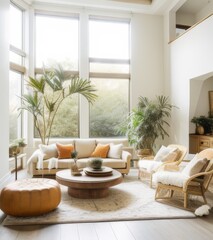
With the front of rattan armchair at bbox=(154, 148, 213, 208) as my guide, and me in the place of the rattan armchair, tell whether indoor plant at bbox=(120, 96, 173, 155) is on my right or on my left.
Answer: on my right

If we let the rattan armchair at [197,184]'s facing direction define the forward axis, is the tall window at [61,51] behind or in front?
in front

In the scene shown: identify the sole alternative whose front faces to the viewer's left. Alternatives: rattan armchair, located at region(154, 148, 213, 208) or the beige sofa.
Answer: the rattan armchair

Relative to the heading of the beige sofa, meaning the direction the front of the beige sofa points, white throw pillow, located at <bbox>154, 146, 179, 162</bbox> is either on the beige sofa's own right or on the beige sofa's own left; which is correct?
on the beige sofa's own left

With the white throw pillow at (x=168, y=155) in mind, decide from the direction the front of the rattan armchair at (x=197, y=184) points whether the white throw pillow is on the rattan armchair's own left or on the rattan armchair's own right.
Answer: on the rattan armchair's own right

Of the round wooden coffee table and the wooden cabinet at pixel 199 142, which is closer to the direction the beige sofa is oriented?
the round wooden coffee table

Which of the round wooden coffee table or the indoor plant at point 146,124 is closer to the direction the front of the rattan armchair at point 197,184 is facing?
the round wooden coffee table

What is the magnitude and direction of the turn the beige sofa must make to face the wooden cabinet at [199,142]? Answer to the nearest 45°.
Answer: approximately 90° to its left

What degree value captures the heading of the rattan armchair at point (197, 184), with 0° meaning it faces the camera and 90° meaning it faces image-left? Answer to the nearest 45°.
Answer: approximately 90°

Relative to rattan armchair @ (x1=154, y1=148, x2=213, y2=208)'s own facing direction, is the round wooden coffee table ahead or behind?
ahead

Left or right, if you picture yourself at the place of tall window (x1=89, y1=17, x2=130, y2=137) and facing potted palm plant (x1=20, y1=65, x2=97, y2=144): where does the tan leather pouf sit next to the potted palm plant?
left

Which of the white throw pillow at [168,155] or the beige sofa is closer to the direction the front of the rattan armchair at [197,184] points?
the beige sofa

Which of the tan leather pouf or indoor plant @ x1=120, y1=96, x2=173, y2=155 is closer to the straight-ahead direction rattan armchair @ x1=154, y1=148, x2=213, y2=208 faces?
the tan leather pouf

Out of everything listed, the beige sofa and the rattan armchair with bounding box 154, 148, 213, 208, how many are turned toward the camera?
1

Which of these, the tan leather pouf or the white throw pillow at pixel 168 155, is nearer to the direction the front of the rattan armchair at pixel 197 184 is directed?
the tan leather pouf

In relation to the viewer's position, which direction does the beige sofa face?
facing the viewer
